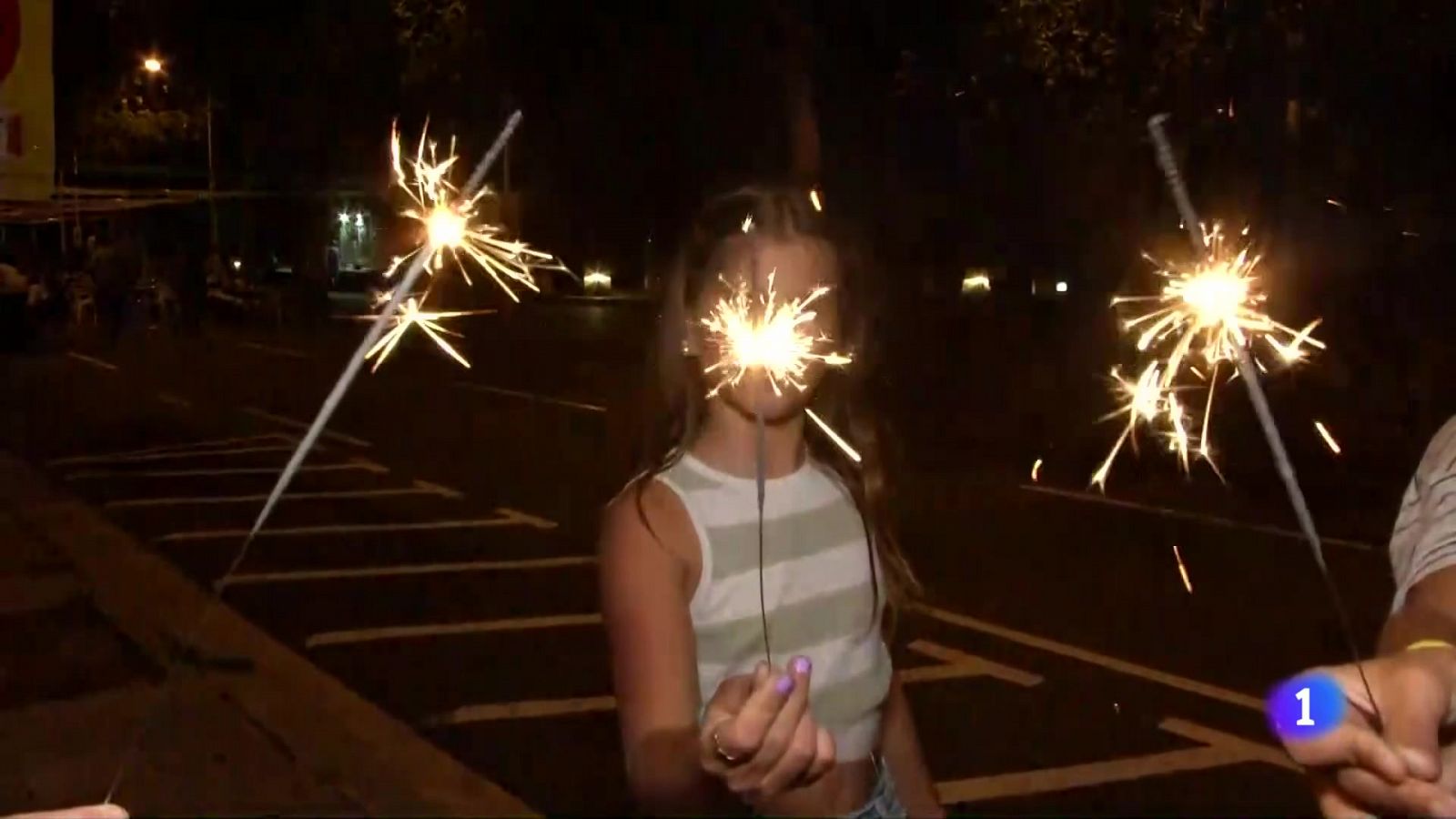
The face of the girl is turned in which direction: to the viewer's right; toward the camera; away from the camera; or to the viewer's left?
toward the camera

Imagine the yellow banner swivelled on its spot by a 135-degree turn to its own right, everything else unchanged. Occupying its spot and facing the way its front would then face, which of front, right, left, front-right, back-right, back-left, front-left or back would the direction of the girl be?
back-left

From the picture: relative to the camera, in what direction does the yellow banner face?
facing the viewer

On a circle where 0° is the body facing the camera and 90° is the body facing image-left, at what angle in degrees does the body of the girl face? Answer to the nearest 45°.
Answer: approximately 315°
